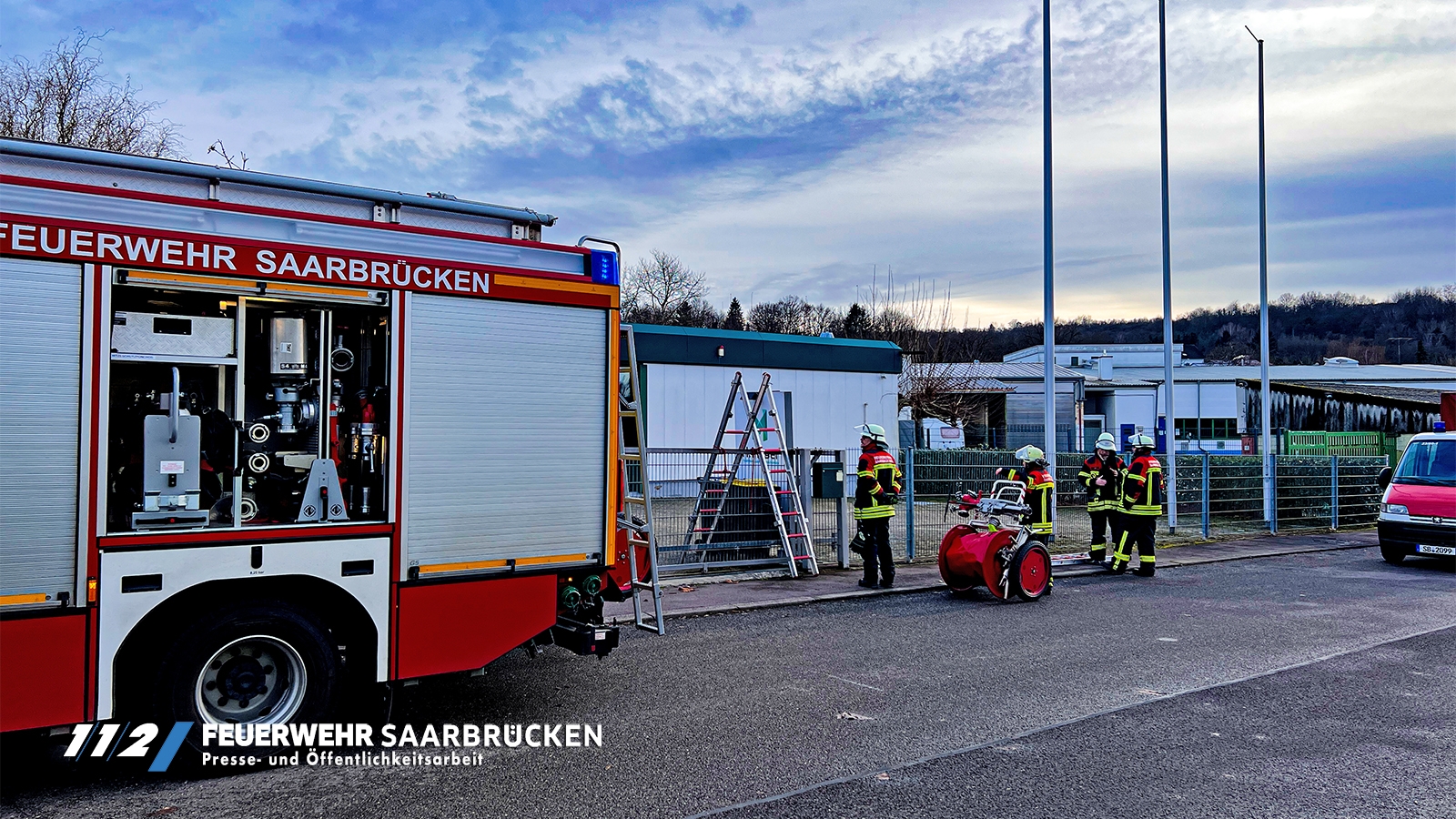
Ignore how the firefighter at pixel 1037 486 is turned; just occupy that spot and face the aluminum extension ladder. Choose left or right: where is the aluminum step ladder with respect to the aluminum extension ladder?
right

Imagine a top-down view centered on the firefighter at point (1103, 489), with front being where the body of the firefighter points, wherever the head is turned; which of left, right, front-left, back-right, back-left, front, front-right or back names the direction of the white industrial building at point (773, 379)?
back-right

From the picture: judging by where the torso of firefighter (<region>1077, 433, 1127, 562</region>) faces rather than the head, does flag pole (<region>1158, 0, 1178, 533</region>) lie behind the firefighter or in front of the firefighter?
behind

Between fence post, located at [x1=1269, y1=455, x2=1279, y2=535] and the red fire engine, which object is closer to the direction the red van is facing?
the red fire engine

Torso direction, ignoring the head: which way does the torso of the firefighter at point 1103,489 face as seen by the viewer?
toward the camera

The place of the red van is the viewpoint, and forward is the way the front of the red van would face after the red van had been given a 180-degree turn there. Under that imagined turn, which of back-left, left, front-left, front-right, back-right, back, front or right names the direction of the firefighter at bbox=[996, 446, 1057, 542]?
back

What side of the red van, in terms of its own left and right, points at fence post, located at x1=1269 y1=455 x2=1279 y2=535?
right

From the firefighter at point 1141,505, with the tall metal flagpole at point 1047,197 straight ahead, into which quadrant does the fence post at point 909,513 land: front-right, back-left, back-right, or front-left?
front-left

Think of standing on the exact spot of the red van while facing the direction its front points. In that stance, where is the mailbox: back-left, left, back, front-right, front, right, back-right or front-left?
front

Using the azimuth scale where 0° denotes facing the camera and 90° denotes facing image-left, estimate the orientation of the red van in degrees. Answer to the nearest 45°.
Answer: approximately 45°

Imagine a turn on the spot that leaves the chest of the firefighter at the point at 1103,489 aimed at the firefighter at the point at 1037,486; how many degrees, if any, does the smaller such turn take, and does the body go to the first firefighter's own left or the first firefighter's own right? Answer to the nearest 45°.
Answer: approximately 45° to the first firefighter's own right

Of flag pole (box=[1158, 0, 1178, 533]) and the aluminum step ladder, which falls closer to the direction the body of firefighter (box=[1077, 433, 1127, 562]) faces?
the aluminum step ladder

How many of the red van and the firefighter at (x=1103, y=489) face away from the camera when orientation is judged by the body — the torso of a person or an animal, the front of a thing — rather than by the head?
0

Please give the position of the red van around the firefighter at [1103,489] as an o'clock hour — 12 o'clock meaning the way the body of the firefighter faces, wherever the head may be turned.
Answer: The red van is roughly at 8 o'clock from the firefighter.
